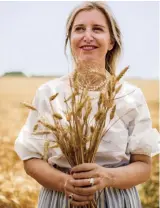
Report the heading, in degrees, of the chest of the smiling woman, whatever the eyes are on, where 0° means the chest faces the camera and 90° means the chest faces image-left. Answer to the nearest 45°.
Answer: approximately 0°
